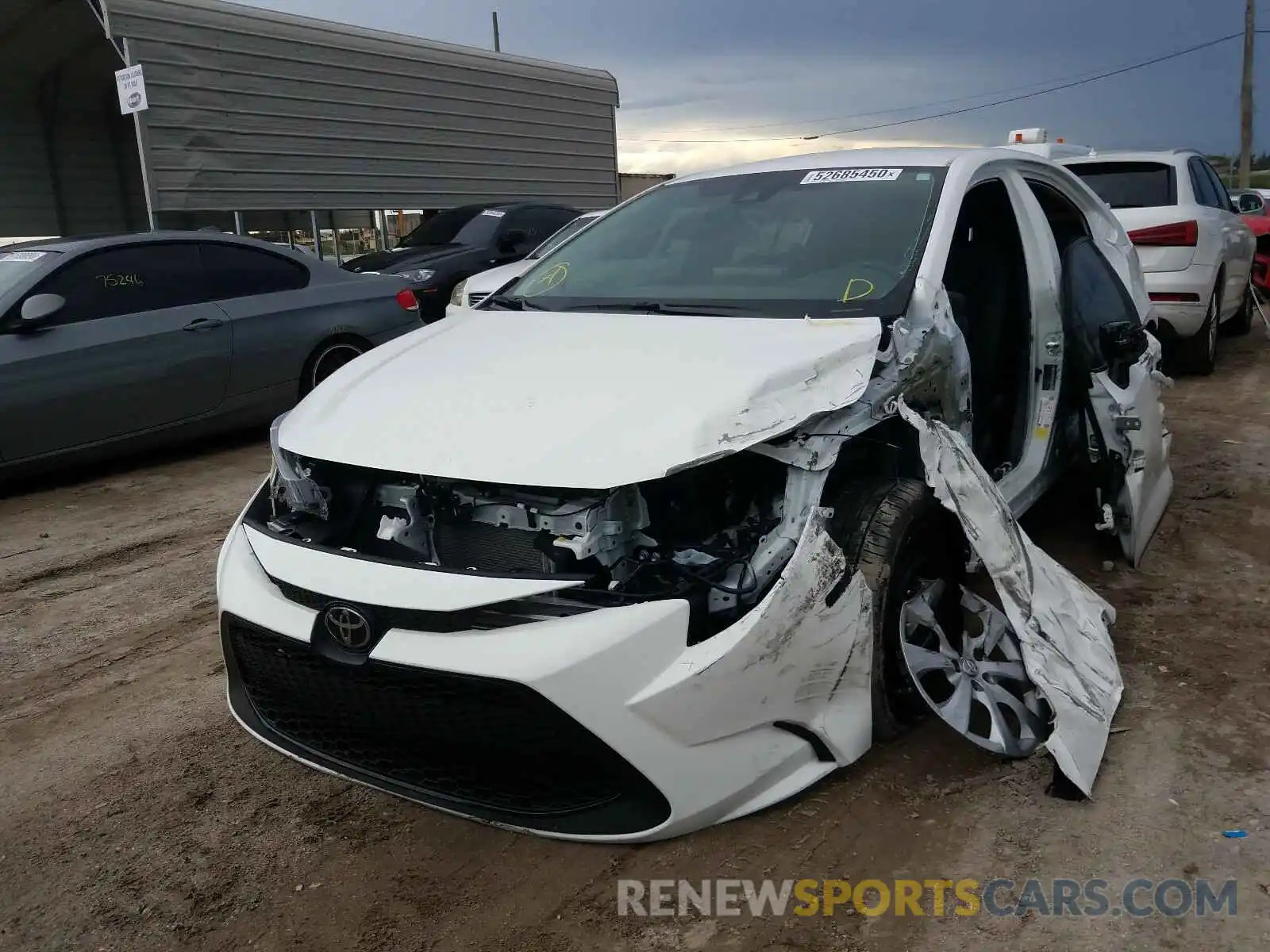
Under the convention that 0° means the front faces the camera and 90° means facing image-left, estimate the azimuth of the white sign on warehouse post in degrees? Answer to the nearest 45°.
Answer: approximately 0°

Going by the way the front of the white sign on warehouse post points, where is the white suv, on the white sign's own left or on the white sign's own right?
on the white sign's own left

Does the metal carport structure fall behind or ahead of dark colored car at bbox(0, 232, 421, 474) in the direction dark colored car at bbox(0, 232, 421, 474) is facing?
behind

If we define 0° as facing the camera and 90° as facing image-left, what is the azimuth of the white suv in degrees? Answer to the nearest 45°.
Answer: approximately 225°

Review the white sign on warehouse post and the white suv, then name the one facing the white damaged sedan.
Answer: the white sign on warehouse post

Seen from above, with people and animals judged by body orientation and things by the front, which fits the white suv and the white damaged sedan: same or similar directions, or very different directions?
very different directions

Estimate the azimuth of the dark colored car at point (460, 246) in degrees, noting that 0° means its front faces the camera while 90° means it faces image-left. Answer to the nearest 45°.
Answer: approximately 45°

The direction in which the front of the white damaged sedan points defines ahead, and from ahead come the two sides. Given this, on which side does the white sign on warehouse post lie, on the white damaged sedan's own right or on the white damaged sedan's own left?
on the white damaged sedan's own right
